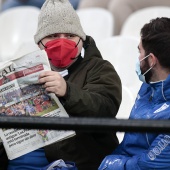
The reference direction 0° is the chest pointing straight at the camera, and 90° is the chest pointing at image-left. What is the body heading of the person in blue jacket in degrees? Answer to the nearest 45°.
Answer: approximately 45°

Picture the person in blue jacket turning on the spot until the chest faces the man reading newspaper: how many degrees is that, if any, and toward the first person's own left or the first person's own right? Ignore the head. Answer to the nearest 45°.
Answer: approximately 90° to the first person's own right

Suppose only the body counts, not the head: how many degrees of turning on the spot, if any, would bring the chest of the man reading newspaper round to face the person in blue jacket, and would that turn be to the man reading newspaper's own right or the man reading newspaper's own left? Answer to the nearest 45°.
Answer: approximately 90° to the man reading newspaper's own left

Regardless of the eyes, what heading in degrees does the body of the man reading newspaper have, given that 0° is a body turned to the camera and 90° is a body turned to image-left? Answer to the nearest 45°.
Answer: approximately 45°

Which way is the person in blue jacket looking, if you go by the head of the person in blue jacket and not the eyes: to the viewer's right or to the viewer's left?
to the viewer's left
